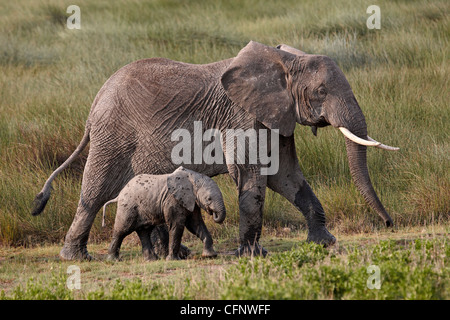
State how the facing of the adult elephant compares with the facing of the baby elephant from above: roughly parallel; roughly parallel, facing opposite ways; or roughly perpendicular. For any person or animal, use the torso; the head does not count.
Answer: roughly parallel

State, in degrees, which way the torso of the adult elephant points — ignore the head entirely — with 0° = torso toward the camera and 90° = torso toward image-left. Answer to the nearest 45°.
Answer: approximately 270°

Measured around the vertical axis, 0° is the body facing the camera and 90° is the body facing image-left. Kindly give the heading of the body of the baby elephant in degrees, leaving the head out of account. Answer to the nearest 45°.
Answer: approximately 270°
